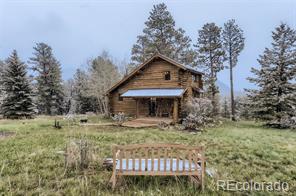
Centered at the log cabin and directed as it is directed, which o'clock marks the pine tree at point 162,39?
The pine tree is roughly at 6 o'clock from the log cabin.

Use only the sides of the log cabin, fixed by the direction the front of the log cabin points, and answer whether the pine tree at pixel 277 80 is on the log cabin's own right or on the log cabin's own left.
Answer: on the log cabin's own left

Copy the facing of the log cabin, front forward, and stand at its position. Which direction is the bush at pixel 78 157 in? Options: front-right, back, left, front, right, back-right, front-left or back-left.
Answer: front

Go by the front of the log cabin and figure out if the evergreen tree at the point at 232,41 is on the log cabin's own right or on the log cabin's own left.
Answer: on the log cabin's own left

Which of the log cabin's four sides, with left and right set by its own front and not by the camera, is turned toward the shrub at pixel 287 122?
left

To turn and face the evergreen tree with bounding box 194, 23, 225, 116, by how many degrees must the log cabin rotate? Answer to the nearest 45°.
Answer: approximately 135° to its left

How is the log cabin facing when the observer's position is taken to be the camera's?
facing the viewer

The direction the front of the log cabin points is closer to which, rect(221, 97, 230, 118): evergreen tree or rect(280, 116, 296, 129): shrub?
the shrub

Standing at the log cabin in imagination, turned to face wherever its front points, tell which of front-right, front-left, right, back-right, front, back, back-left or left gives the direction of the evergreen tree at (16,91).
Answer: right

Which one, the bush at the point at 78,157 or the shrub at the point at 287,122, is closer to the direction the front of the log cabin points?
the bush
